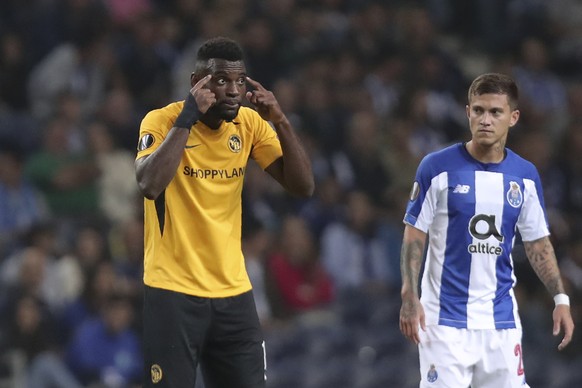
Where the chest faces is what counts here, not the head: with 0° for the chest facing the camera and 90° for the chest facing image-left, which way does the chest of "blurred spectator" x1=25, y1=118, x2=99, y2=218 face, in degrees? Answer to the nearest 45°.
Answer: approximately 0°

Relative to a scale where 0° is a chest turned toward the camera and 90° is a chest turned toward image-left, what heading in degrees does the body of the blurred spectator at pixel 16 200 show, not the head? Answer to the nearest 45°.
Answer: approximately 45°

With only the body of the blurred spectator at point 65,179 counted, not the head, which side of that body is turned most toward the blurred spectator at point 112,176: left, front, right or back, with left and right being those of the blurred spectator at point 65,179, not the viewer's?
left

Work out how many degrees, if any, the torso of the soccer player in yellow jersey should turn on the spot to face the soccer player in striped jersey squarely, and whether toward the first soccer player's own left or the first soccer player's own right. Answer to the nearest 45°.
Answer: approximately 45° to the first soccer player's own left
